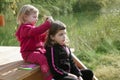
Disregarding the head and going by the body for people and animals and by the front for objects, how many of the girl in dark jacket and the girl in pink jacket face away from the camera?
0

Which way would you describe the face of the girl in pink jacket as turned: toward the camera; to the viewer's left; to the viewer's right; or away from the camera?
to the viewer's right

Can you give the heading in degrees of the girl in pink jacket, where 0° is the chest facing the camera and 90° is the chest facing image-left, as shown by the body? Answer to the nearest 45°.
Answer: approximately 270°

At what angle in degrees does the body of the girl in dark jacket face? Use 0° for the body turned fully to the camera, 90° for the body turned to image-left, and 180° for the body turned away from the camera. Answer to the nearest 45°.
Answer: approximately 315°
